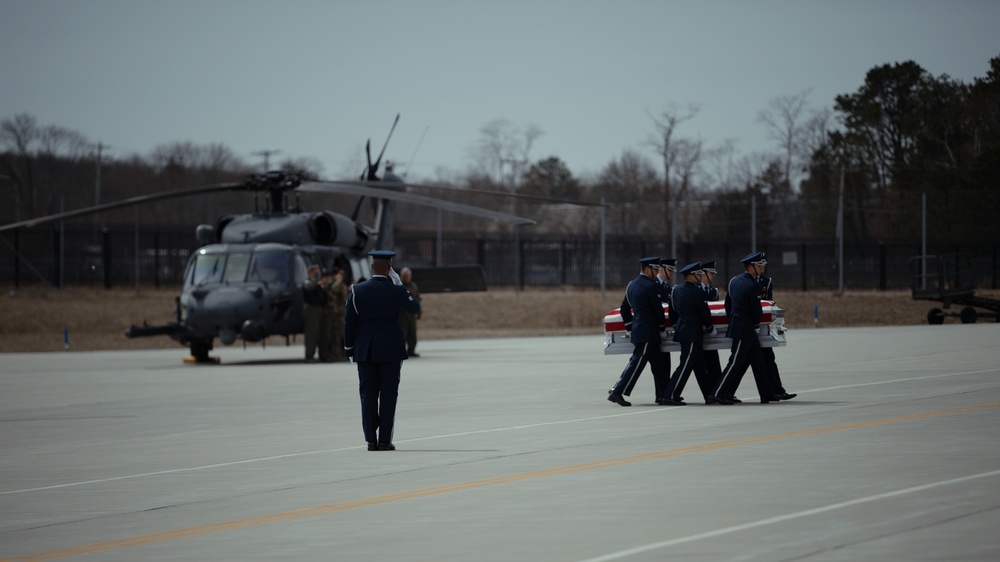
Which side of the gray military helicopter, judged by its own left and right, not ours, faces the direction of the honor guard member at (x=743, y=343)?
left

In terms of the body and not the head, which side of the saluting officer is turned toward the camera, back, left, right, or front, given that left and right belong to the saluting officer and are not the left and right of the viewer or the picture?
back

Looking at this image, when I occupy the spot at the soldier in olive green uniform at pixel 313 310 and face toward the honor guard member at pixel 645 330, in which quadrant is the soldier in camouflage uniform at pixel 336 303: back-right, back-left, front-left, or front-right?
front-left

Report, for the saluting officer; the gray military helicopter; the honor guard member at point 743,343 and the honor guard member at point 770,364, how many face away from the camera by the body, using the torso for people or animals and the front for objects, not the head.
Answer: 1

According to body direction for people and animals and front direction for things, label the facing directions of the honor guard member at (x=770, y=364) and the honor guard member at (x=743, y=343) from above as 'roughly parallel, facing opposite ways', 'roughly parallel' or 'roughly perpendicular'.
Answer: roughly parallel

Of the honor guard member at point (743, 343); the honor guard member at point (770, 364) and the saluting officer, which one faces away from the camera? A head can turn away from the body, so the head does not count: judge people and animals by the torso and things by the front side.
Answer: the saluting officer

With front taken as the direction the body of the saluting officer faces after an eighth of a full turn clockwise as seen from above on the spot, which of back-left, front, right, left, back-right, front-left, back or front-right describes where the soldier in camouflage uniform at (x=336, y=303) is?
front-left
